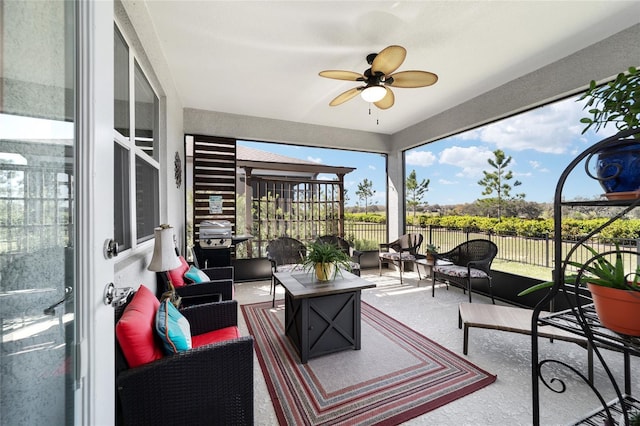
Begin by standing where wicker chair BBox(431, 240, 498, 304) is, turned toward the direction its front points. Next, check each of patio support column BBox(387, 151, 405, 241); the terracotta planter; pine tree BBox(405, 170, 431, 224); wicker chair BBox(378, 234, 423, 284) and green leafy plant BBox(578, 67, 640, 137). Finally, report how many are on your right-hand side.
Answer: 3

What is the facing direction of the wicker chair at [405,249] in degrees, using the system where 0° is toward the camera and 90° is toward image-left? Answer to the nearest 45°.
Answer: approximately 45°

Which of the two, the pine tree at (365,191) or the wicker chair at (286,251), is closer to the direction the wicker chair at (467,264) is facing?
the wicker chair

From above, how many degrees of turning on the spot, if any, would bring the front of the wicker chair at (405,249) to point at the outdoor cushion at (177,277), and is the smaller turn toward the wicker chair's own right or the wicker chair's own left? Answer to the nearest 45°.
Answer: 0° — it already faces it

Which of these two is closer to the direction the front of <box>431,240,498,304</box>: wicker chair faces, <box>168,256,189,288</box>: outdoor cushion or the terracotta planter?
the outdoor cushion

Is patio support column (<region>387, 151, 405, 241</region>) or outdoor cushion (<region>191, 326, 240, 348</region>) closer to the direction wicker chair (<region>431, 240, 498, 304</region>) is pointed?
the outdoor cushion
